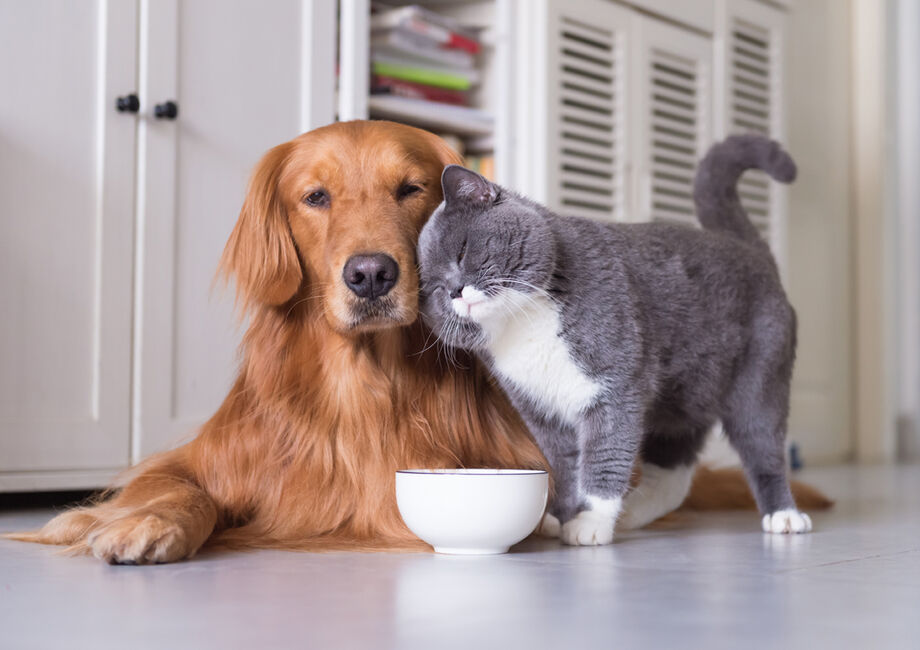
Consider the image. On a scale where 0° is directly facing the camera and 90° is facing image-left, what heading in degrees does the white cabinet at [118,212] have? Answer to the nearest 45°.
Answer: approximately 0°

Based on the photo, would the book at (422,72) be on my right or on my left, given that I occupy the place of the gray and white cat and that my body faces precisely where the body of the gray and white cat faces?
on my right

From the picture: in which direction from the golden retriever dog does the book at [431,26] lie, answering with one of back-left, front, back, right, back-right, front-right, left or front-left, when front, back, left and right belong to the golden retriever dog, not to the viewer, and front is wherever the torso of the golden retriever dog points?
back-right

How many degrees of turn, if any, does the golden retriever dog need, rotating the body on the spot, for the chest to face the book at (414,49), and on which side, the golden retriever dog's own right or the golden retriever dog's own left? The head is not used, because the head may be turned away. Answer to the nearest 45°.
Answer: approximately 135° to the golden retriever dog's own right

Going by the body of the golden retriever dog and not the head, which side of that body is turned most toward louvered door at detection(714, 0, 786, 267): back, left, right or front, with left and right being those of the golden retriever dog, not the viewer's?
back

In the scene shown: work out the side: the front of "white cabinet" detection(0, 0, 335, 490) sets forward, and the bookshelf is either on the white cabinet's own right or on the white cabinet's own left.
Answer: on the white cabinet's own left

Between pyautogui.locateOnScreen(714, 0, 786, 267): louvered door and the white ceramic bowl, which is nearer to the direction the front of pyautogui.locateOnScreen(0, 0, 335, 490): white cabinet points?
the white ceramic bowl

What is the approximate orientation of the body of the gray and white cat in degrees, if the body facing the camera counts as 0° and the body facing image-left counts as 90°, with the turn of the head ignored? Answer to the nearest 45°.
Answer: approximately 45°

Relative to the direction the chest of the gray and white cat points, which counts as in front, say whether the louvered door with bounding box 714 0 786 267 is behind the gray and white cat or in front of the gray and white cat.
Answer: behind
